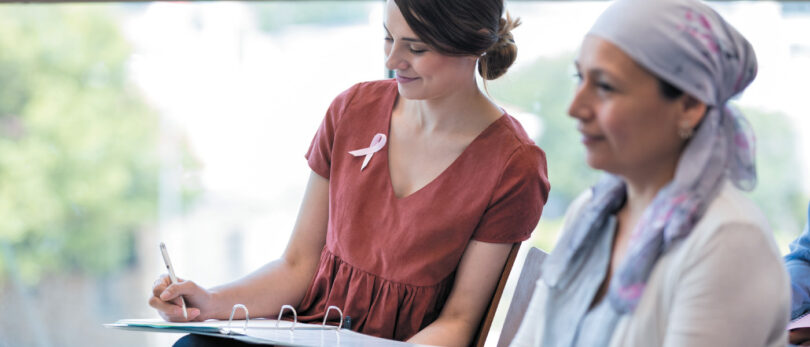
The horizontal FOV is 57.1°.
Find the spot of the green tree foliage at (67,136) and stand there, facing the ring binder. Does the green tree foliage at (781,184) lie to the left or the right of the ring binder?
left

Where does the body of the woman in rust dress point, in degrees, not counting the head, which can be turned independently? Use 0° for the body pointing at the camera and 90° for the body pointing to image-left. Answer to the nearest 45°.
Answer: approximately 45°

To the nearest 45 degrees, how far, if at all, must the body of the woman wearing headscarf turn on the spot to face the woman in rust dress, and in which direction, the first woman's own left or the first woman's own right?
approximately 90° to the first woman's own right

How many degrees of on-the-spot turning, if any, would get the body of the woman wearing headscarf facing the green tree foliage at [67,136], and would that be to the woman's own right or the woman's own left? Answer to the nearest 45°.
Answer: approximately 90° to the woman's own right

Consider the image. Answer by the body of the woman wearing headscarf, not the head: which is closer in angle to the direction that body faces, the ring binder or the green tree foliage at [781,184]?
the ring binder

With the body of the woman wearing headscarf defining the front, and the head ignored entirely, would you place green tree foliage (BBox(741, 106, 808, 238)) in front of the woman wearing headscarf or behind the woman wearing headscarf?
behind

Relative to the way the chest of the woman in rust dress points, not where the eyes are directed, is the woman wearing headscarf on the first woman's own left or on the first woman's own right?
on the first woman's own left

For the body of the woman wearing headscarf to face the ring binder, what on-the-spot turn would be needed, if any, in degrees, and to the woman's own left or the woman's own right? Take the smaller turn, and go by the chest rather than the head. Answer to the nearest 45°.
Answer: approximately 45° to the woman's own right

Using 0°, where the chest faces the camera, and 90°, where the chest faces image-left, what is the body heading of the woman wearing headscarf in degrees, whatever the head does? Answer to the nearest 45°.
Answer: approximately 45°

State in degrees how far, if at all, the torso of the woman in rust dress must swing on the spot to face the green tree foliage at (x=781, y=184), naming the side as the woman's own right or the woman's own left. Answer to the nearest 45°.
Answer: approximately 180°

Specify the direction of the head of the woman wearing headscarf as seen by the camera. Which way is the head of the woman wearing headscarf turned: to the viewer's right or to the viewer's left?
to the viewer's left
